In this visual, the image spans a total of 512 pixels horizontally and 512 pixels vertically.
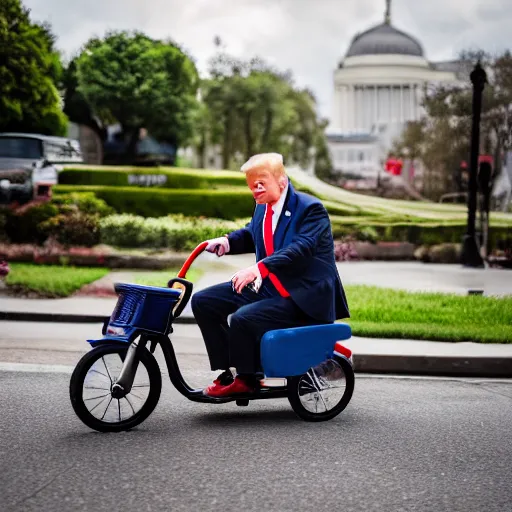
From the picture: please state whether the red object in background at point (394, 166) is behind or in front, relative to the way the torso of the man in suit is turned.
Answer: behind

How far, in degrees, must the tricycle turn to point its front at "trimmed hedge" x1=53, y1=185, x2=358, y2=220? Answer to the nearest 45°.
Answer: approximately 90° to its right

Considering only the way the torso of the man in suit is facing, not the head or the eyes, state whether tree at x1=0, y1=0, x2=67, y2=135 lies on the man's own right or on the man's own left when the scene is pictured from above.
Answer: on the man's own right

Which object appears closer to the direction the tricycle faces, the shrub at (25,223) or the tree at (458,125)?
the shrub

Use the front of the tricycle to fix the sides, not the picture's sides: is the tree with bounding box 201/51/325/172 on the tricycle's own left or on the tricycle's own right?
on the tricycle's own right

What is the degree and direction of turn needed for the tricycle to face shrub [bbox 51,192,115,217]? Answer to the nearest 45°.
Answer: approximately 90° to its right

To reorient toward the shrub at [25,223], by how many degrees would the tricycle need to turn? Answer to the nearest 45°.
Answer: approximately 90° to its right

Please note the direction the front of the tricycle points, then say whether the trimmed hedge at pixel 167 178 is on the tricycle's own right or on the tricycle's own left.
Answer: on the tricycle's own right

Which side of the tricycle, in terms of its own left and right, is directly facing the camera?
left

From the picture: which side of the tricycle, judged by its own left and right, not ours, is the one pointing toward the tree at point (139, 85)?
right

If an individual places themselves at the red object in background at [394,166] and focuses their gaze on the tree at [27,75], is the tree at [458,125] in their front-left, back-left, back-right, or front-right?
back-left
